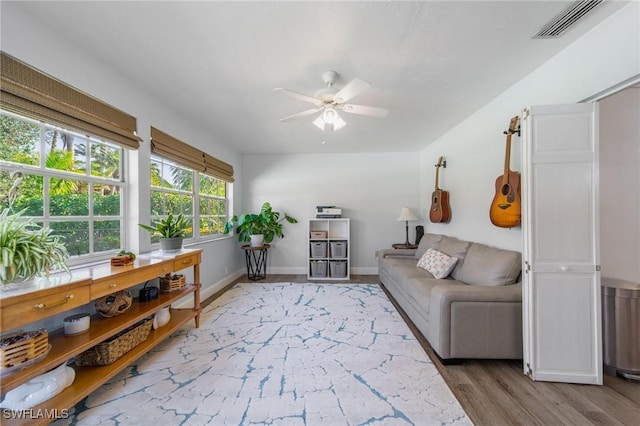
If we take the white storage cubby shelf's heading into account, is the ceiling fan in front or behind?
in front

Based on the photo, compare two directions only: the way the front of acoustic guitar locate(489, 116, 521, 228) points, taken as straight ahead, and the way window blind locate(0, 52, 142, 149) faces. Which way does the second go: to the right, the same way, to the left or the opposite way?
the opposite way

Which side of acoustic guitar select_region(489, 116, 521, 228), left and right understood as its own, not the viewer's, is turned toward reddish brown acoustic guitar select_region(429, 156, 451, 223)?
right

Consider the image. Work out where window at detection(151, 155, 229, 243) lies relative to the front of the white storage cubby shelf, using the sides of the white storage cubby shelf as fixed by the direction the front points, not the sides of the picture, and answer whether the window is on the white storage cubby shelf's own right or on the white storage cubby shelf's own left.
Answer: on the white storage cubby shelf's own right

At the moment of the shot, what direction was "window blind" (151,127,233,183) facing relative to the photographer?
facing the viewer and to the right of the viewer

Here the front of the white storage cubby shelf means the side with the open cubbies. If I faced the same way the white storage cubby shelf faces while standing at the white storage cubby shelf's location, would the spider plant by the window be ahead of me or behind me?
ahead

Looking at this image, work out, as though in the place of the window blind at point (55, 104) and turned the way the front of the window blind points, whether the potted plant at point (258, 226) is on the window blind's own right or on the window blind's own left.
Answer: on the window blind's own left

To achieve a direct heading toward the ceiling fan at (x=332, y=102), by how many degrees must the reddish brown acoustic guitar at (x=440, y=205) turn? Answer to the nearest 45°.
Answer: approximately 45° to its left

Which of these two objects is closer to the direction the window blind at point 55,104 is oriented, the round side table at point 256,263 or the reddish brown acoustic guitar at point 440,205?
the reddish brown acoustic guitar

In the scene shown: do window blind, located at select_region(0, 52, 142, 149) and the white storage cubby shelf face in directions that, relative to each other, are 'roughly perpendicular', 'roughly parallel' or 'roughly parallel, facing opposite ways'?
roughly perpendicular

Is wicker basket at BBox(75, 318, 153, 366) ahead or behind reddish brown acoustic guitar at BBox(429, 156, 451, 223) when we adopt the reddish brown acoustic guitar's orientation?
ahead

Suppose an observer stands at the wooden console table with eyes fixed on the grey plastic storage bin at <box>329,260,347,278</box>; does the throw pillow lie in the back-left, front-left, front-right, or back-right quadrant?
front-right

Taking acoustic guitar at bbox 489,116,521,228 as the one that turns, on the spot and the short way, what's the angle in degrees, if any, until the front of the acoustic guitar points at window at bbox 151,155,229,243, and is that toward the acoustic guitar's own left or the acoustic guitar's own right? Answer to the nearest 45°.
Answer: approximately 45° to the acoustic guitar's own right

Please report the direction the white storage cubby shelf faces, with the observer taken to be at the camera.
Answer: facing the viewer

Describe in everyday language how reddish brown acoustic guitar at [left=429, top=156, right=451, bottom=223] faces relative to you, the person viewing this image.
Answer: facing the viewer and to the left of the viewer

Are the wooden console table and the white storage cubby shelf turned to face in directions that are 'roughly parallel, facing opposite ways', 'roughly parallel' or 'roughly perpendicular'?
roughly perpendicular

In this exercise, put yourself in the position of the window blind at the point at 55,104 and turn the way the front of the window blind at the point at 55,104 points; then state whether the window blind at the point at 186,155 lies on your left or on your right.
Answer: on your left

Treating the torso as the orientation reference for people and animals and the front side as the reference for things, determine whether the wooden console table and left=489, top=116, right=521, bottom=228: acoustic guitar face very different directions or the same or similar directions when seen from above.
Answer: very different directions

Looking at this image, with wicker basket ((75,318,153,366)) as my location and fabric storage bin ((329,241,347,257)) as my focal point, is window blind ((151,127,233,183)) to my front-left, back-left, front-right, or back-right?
front-left
